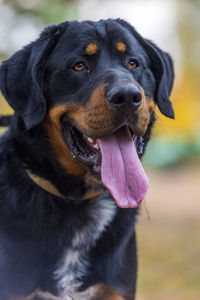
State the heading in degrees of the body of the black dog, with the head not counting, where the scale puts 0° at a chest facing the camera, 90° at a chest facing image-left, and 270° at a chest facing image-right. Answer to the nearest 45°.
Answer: approximately 315°
